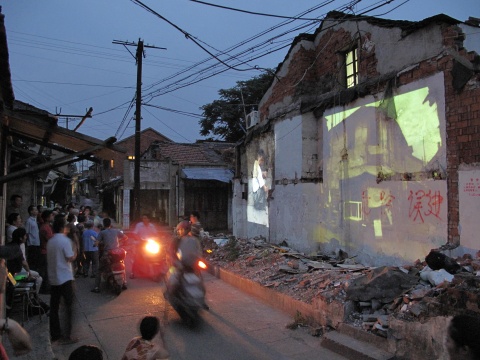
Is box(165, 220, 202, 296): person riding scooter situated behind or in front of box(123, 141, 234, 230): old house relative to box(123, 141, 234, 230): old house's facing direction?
in front

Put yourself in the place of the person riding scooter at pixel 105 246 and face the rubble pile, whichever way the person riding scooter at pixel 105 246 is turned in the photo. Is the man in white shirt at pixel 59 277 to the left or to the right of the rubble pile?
right

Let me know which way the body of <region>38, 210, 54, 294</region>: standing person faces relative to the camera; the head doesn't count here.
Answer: to the viewer's right

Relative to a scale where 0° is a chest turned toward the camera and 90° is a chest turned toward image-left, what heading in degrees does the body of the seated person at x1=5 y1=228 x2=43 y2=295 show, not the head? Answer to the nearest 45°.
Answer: approximately 270°

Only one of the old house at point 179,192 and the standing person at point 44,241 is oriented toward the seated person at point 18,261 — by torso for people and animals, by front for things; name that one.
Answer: the old house

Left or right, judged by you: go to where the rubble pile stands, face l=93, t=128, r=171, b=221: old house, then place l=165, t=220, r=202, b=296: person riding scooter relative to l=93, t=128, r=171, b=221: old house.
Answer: left

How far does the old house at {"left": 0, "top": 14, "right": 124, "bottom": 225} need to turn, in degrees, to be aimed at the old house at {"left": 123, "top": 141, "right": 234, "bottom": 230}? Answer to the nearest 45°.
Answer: approximately 45° to its left

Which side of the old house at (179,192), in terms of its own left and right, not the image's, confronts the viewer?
front

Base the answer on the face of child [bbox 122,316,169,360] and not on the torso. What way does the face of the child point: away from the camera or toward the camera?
away from the camera

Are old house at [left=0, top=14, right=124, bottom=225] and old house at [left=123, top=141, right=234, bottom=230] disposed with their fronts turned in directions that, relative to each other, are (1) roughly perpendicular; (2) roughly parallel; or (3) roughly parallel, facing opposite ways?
roughly perpendicular

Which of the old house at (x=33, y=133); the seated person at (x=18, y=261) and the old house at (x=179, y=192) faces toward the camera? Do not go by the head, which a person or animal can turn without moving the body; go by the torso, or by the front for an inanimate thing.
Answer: the old house at (x=179, y=192)

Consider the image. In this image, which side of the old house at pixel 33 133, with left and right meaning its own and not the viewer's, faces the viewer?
right
